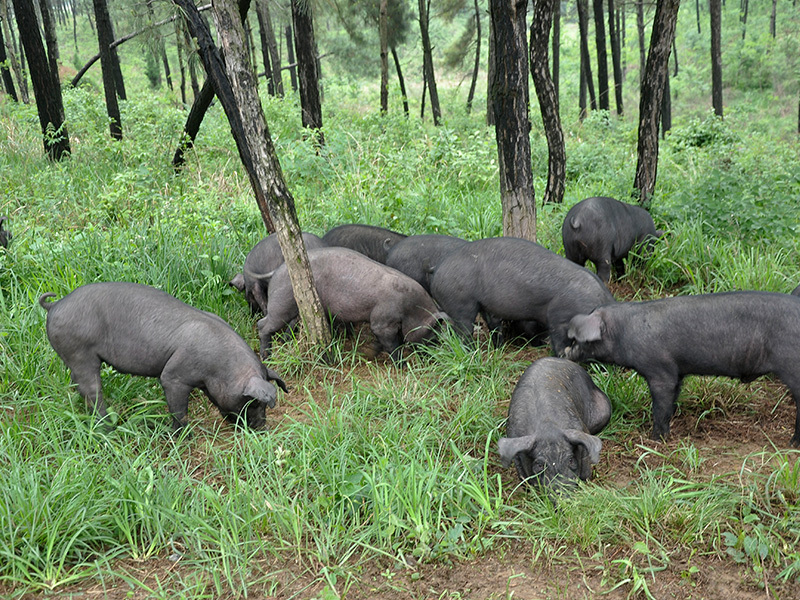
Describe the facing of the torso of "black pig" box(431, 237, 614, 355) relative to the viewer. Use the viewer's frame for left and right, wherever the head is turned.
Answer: facing to the right of the viewer

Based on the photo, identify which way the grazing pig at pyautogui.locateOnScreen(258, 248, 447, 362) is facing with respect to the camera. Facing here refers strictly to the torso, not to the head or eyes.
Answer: to the viewer's right

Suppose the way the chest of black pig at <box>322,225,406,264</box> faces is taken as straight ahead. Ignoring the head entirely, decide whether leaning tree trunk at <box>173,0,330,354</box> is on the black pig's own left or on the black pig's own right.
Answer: on the black pig's own right

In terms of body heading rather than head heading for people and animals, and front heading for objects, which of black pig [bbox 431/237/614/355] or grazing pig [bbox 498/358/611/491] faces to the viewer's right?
the black pig

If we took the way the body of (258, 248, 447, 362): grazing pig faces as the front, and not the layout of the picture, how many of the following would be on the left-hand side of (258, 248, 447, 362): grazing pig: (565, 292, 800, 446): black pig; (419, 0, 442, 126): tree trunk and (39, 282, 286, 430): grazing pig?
1

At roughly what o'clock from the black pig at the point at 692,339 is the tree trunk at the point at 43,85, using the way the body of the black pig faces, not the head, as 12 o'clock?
The tree trunk is roughly at 1 o'clock from the black pig.

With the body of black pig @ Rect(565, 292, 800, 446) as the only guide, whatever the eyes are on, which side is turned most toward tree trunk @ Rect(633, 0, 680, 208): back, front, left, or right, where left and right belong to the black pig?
right

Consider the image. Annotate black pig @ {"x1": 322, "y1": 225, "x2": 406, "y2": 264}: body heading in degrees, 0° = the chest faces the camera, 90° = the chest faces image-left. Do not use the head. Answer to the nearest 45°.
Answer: approximately 270°

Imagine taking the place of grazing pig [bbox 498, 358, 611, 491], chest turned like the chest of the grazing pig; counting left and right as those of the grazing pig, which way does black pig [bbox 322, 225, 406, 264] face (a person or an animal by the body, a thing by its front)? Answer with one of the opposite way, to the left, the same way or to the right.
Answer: to the left

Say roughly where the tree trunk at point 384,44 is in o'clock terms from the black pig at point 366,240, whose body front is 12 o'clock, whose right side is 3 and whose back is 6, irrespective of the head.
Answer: The tree trunk is roughly at 9 o'clock from the black pig.

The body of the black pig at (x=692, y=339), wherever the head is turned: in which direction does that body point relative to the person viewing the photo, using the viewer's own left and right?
facing to the left of the viewer

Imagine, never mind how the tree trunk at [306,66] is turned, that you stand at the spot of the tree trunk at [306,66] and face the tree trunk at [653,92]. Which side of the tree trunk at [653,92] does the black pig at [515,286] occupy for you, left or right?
right

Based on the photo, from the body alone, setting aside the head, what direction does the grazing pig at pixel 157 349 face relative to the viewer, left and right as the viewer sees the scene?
facing to the right of the viewer
